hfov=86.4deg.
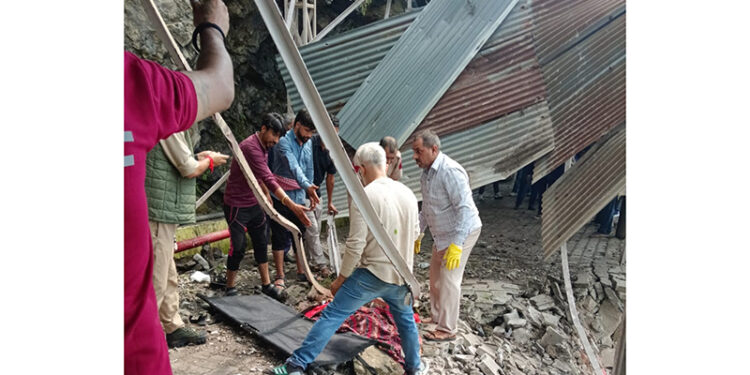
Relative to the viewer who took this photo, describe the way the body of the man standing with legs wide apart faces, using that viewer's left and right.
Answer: facing away from the viewer and to the left of the viewer

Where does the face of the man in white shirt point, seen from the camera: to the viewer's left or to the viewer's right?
to the viewer's left

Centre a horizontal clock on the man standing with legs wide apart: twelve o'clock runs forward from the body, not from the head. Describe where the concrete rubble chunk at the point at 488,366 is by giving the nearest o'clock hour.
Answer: The concrete rubble chunk is roughly at 4 o'clock from the man standing with legs wide apart.

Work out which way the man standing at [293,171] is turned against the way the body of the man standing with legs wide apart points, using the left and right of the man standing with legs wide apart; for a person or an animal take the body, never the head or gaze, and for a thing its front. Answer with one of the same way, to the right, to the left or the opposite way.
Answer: the opposite way

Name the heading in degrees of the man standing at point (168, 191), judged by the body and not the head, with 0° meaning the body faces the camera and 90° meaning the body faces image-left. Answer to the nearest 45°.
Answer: approximately 270°
